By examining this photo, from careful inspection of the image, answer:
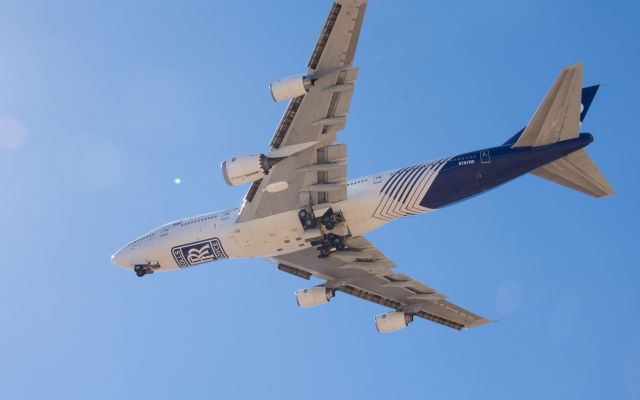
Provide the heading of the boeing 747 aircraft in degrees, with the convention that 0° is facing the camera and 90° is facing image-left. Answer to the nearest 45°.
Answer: approximately 90°
